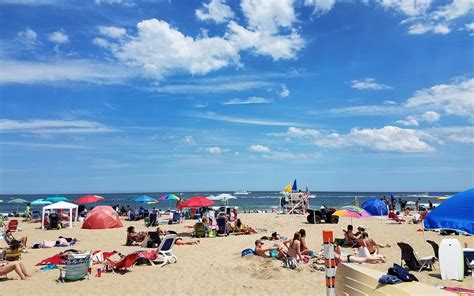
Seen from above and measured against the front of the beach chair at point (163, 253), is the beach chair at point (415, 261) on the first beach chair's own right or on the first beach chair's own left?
on the first beach chair's own left

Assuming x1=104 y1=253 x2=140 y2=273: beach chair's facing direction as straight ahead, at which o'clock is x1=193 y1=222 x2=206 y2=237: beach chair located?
x1=193 y1=222 x2=206 y2=237: beach chair is roughly at 4 o'clock from x1=104 y1=253 x2=140 y2=273: beach chair.

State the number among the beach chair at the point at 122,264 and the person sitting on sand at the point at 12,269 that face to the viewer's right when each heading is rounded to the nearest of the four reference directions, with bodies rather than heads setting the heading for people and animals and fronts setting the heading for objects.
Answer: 1

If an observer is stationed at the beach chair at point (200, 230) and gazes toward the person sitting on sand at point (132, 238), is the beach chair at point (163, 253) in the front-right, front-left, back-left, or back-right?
front-left

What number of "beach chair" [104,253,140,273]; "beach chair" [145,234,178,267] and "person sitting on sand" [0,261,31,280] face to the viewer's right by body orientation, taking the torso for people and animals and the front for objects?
1

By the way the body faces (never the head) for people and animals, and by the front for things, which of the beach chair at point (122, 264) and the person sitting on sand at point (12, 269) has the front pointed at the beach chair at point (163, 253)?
the person sitting on sand

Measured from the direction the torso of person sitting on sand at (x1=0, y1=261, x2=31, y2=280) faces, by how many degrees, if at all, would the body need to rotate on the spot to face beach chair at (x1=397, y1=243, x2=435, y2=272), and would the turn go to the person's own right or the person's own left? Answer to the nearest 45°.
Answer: approximately 45° to the person's own right

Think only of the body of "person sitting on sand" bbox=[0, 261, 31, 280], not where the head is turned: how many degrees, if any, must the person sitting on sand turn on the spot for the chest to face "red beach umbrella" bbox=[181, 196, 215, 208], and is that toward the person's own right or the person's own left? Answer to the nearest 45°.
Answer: approximately 45° to the person's own left

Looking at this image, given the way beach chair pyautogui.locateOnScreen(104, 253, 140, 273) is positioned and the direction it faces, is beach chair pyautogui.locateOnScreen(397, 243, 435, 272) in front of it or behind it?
behind

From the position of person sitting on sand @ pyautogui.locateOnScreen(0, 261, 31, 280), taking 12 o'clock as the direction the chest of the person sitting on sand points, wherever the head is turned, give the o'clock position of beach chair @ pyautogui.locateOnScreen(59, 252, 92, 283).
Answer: The beach chair is roughly at 1 o'clock from the person sitting on sand.

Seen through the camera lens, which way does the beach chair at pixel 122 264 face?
facing to the left of the viewer
